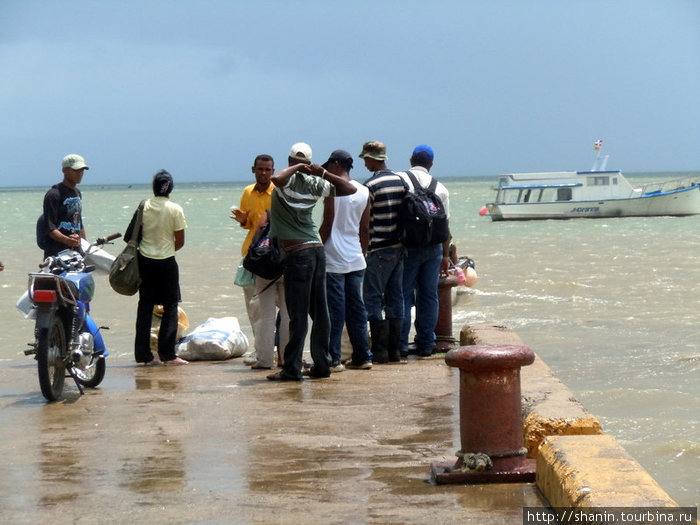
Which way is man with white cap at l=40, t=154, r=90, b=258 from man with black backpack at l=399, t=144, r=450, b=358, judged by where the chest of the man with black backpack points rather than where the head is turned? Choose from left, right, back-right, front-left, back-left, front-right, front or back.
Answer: left

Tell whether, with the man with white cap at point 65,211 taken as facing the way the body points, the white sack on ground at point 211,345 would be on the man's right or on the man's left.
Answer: on the man's left

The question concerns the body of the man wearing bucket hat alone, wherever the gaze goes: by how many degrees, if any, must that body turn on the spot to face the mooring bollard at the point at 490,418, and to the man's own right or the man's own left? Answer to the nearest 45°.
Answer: approximately 135° to the man's own left

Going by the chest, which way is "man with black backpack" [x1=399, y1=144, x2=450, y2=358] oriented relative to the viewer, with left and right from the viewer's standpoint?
facing away from the viewer

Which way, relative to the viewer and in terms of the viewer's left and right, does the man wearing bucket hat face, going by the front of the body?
facing away from the viewer and to the left of the viewer

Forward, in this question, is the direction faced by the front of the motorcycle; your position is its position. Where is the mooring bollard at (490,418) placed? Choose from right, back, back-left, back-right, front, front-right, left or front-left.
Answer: right

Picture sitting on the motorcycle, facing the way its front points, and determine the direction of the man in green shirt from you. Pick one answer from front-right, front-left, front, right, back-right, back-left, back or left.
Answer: front-right

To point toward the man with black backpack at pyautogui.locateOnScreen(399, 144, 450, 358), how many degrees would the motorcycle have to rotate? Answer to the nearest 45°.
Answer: approximately 45° to its right
